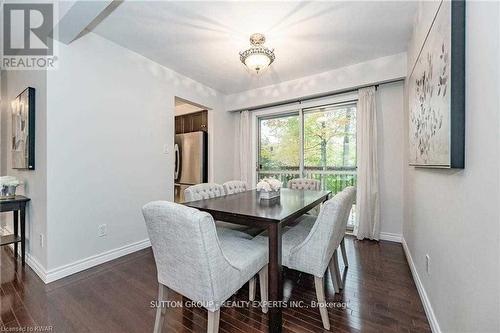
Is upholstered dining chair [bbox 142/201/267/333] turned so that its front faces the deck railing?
yes

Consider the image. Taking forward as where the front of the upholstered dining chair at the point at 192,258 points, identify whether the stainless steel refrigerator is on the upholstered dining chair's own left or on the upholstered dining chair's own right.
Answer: on the upholstered dining chair's own left

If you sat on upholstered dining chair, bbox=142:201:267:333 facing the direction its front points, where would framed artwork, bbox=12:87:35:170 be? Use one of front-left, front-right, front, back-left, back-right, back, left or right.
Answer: left

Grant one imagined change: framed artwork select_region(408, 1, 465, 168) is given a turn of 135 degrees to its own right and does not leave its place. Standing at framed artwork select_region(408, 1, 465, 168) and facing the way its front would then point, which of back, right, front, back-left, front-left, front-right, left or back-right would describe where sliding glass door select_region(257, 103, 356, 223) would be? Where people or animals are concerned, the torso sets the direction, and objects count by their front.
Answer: left

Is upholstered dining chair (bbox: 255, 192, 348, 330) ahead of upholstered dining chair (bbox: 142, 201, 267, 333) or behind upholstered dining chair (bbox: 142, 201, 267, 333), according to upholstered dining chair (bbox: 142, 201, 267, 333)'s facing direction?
ahead

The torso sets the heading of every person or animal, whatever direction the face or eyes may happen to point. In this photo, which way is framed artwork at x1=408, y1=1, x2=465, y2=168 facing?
to the viewer's left

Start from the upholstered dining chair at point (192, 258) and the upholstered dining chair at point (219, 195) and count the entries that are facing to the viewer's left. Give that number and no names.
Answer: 0

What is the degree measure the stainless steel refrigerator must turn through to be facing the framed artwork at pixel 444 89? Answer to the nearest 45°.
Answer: approximately 45° to its left
